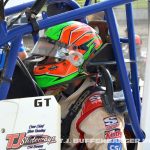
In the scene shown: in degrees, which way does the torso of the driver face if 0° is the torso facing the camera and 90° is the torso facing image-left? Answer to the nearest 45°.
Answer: approximately 90°

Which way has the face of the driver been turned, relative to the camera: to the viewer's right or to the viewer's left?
to the viewer's left
